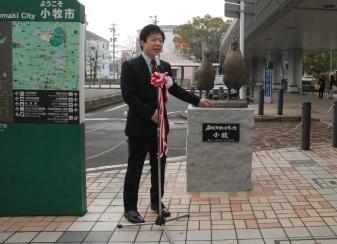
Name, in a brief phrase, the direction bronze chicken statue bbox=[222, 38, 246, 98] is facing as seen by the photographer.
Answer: facing the viewer

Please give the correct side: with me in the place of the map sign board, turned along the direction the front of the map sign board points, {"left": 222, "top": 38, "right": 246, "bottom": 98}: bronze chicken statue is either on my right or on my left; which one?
on my left

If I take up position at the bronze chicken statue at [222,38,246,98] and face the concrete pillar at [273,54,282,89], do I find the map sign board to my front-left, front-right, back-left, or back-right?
back-left

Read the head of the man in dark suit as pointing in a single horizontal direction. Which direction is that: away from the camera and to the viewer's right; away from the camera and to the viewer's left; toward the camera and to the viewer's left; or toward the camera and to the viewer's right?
toward the camera and to the viewer's right

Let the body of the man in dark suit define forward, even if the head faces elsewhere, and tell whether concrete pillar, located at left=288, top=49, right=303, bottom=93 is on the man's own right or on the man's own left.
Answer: on the man's own left

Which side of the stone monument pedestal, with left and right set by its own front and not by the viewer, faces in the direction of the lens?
front

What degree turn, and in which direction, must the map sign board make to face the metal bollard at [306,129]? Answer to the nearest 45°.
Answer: approximately 135° to its left

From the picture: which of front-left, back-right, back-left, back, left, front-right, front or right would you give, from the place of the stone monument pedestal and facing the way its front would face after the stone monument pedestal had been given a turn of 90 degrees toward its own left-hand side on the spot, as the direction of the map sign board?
back-right

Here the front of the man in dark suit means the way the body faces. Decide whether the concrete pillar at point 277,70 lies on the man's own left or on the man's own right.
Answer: on the man's own left

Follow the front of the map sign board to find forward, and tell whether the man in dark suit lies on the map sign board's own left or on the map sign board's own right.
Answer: on the map sign board's own left

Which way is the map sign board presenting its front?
toward the camera
